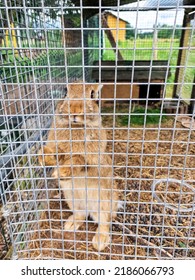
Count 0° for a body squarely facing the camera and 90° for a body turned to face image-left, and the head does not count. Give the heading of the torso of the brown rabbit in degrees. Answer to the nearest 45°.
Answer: approximately 45°

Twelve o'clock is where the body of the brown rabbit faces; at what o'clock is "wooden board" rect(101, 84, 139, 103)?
The wooden board is roughly at 5 o'clock from the brown rabbit.
